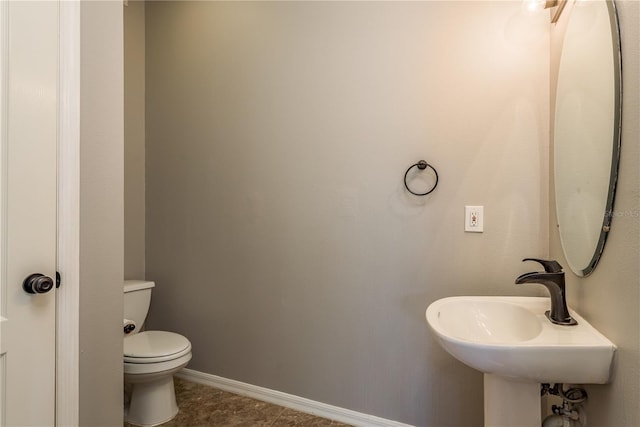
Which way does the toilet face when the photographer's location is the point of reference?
facing the viewer and to the right of the viewer

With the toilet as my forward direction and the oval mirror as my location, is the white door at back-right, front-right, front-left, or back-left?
front-left

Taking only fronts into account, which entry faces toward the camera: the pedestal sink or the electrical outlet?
the electrical outlet

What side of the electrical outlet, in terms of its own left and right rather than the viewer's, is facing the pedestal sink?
front

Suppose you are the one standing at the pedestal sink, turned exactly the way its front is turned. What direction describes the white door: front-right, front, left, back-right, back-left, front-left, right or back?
front-left

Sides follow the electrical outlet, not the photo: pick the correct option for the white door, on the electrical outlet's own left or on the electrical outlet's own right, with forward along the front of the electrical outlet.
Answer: on the electrical outlet's own right

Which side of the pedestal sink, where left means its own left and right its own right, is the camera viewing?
left

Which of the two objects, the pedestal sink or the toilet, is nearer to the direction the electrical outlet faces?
the pedestal sink

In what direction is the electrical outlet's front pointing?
toward the camera
